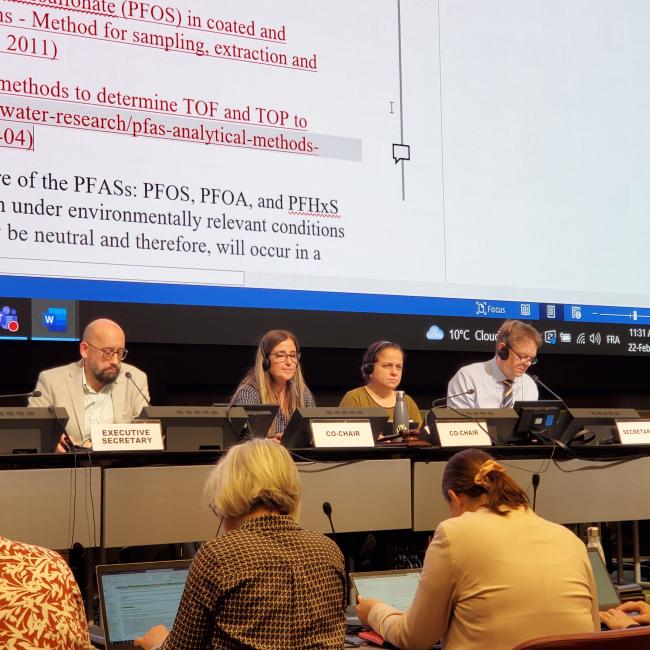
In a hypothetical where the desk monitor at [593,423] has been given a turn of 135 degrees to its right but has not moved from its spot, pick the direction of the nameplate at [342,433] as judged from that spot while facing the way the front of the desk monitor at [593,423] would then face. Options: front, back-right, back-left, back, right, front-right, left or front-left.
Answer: right

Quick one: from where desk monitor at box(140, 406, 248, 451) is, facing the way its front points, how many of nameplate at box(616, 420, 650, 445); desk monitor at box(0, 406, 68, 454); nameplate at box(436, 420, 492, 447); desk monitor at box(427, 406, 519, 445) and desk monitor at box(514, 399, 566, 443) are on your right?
4

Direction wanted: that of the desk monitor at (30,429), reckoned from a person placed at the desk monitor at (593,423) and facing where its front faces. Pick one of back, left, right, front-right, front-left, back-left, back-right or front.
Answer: back-left

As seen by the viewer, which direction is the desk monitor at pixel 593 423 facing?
away from the camera

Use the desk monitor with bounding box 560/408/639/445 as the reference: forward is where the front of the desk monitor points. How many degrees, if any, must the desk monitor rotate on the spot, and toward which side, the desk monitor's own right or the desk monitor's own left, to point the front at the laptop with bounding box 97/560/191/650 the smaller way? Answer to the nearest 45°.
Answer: approximately 135° to the desk monitor's own left

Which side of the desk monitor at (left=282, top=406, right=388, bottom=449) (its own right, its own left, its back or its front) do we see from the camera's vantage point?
back

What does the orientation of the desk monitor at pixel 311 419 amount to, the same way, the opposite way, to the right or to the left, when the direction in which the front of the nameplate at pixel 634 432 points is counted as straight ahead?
the opposite way

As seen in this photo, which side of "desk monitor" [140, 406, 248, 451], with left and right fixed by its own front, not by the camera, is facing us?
back

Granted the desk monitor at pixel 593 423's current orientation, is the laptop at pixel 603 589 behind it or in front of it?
behind
